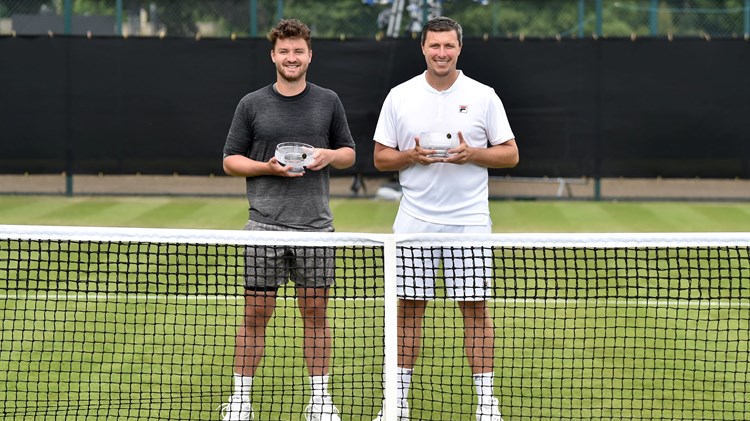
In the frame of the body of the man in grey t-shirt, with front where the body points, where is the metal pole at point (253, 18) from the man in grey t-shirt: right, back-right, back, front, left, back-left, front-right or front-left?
back

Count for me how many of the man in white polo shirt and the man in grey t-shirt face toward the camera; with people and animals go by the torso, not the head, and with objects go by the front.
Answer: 2

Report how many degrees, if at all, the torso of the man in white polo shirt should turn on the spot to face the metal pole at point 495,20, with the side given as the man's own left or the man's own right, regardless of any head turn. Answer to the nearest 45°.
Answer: approximately 180°

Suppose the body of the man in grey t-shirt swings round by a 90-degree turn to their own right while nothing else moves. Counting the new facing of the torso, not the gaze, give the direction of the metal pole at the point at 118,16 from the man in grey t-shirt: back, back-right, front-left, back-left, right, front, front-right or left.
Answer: right

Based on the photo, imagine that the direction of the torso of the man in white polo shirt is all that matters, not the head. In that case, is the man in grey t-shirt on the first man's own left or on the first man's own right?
on the first man's own right

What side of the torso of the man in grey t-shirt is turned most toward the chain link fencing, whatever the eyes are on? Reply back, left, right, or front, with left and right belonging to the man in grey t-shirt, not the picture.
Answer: back

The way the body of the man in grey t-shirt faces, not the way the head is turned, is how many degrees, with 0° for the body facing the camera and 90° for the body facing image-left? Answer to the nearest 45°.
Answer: approximately 0°

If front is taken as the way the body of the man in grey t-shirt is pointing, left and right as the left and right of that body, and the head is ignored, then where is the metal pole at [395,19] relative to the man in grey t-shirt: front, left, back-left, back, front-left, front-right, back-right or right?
back

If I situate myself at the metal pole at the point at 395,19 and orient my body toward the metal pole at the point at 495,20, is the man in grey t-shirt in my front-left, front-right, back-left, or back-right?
back-right

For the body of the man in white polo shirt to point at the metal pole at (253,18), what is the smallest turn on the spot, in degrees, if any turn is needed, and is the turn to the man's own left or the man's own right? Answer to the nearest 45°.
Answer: approximately 180°
